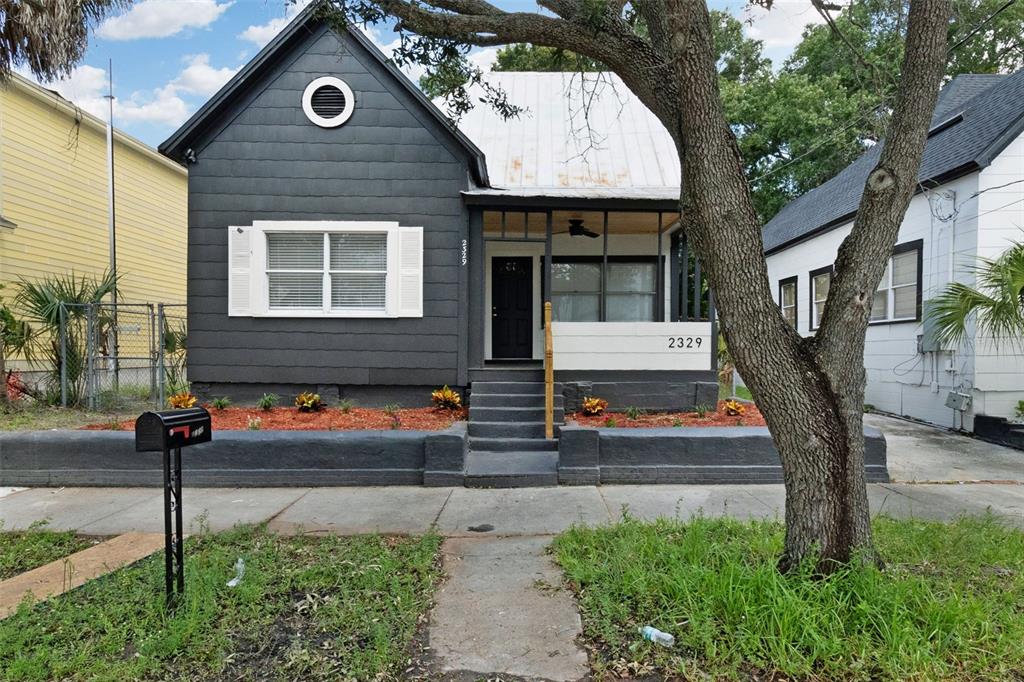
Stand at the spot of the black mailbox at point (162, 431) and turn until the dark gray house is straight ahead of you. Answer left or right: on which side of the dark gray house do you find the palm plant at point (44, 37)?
left

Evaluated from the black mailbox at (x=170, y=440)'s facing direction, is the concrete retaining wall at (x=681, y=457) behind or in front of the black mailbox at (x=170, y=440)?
behind

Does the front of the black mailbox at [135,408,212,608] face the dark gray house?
no

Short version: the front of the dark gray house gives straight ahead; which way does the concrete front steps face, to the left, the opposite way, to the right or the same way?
the same way

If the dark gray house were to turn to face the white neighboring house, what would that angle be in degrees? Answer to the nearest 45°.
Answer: approximately 90° to its left

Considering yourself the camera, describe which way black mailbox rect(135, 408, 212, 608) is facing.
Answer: facing the viewer and to the left of the viewer

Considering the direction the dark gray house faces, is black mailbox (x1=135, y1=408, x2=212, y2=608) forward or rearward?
forward

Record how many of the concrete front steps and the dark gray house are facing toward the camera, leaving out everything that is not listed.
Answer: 2

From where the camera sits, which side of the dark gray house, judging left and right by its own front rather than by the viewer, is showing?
front

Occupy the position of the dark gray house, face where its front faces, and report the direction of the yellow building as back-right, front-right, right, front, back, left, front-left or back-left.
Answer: back-right

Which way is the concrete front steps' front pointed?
toward the camera

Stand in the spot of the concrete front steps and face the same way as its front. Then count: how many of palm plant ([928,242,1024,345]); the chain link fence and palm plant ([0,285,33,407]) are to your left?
1

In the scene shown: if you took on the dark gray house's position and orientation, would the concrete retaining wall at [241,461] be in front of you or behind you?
in front

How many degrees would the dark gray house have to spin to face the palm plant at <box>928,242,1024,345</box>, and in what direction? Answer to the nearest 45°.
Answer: approximately 90° to its left

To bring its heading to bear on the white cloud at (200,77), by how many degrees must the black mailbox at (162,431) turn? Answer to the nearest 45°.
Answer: approximately 135° to its right
